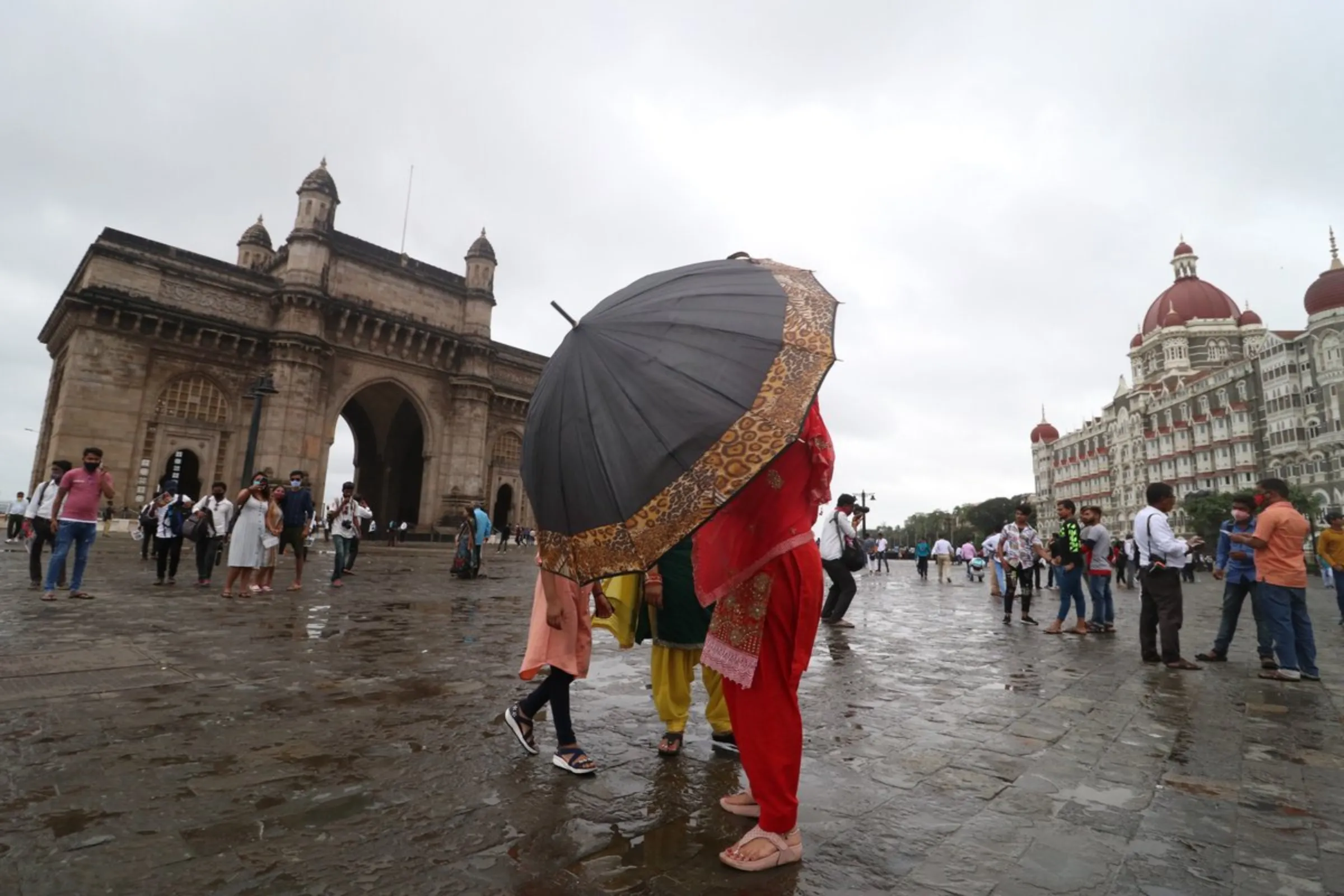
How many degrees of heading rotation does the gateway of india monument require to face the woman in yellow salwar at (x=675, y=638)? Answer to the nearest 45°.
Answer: approximately 45° to its right

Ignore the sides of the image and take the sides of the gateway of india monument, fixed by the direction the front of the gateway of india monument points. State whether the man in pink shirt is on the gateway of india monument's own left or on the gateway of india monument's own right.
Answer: on the gateway of india monument's own right

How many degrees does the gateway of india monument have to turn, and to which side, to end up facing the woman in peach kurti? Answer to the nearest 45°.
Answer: approximately 45° to its right

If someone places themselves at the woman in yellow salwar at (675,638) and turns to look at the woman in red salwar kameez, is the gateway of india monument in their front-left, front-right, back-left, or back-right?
back-right
